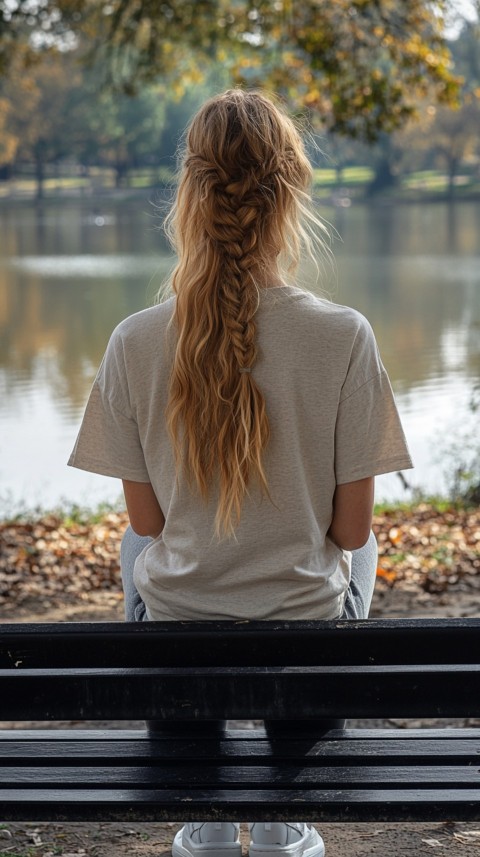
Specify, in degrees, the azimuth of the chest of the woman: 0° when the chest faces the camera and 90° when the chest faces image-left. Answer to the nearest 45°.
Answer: approximately 180°

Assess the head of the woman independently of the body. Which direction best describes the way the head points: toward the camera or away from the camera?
away from the camera
